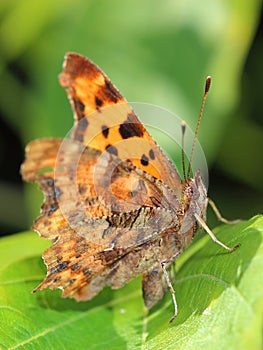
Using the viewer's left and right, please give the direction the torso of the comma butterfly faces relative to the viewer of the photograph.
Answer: facing to the right of the viewer
